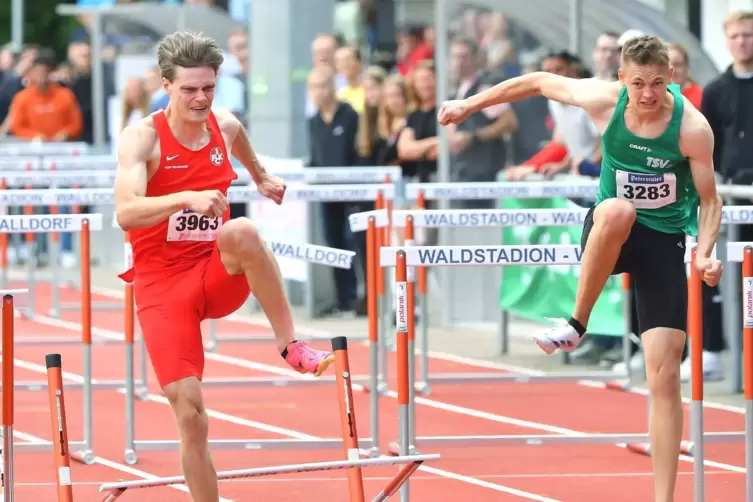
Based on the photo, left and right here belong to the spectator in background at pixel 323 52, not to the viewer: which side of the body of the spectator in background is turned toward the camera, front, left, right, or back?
front

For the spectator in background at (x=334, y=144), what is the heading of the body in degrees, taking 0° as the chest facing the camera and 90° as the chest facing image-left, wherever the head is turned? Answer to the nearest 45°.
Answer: approximately 45°

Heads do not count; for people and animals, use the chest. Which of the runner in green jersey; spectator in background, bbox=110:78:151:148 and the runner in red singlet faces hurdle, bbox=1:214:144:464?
the spectator in background

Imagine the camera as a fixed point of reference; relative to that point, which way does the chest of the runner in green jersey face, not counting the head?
toward the camera

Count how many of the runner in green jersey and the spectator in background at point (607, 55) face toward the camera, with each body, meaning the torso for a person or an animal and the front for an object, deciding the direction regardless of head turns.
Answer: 2

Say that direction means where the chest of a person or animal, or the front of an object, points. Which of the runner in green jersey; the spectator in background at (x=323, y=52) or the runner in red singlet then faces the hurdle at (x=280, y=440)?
the spectator in background

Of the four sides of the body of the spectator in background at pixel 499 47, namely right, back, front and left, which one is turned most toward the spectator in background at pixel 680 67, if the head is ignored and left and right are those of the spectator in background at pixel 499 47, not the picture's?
left

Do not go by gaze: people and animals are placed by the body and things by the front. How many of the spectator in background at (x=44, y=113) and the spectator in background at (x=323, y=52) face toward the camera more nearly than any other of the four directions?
2

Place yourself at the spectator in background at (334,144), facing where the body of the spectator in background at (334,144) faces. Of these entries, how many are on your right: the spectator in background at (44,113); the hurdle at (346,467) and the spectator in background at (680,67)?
1

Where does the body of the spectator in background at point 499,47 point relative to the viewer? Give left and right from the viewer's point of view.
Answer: facing the viewer and to the left of the viewer

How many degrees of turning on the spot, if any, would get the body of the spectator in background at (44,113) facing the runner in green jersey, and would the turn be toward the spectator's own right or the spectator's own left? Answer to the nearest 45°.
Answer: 0° — they already face them
